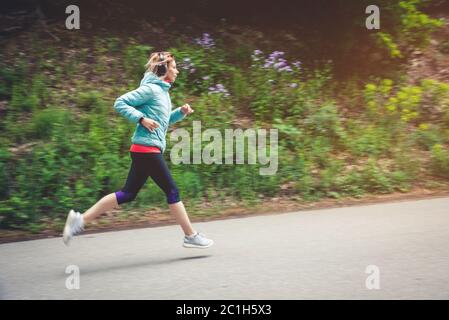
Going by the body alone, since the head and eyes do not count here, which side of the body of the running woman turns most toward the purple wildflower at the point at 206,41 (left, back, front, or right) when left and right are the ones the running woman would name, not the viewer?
left

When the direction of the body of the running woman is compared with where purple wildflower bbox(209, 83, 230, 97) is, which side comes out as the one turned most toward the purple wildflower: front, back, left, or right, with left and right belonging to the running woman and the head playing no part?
left

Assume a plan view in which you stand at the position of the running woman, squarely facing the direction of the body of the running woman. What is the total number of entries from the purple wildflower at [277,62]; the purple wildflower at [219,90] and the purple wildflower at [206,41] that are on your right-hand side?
0

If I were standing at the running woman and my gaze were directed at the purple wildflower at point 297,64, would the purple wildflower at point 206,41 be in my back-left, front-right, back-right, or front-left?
front-left

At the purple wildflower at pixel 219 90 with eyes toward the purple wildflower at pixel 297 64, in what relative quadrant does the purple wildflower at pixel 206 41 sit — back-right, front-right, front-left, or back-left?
front-left

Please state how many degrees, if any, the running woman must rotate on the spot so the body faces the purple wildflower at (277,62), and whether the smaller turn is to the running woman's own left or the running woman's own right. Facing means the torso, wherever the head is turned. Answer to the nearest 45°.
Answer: approximately 45° to the running woman's own left

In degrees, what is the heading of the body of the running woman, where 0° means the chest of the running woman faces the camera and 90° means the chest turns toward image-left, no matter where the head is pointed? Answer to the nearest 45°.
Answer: approximately 270°

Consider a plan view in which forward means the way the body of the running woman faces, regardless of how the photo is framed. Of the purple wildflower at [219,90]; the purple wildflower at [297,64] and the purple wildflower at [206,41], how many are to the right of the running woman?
0

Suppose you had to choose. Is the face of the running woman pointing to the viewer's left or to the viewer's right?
to the viewer's right

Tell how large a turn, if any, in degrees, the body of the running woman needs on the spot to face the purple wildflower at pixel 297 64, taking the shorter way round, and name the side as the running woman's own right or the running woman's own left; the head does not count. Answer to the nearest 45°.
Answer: approximately 45° to the running woman's own left
